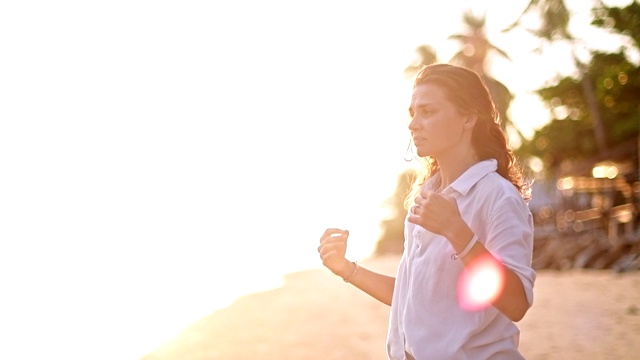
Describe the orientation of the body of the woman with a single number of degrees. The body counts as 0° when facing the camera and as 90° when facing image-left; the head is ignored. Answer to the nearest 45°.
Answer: approximately 45°

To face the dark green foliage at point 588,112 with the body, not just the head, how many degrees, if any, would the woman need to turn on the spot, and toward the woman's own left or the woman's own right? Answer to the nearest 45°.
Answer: approximately 135° to the woman's own right

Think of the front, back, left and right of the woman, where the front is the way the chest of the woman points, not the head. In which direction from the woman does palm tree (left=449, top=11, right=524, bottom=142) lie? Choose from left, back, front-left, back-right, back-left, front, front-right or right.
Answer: back-right

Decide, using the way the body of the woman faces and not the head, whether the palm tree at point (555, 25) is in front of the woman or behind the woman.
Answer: behind
